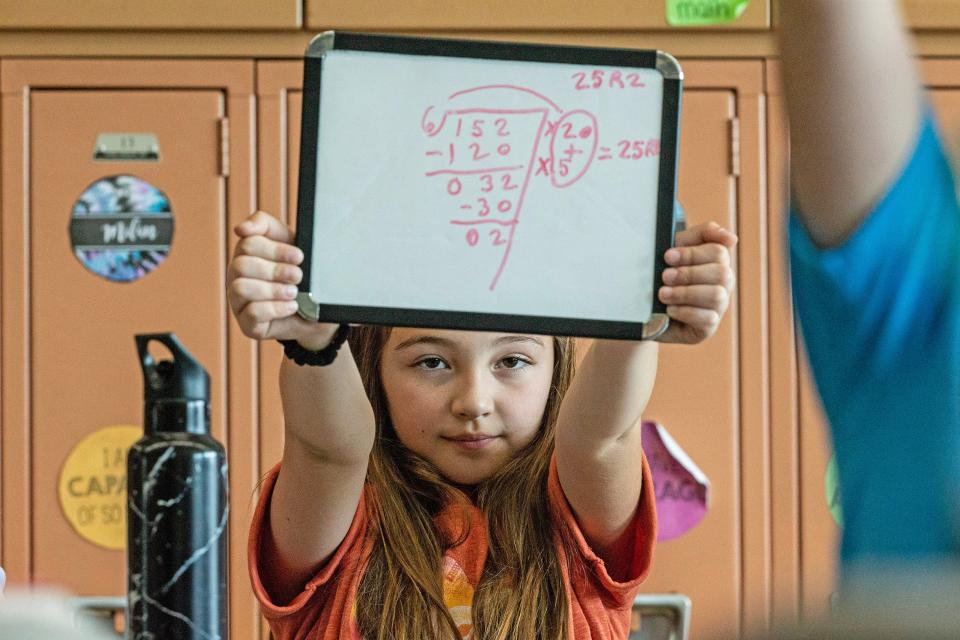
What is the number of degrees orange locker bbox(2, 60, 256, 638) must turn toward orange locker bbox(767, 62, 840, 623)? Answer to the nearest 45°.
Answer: approximately 90° to its left

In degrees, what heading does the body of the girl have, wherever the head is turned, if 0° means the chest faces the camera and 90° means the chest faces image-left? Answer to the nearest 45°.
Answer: approximately 0°

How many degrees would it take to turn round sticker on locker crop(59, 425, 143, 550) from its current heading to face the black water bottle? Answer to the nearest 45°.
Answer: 0° — it already faces it

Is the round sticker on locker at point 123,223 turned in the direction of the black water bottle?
yes

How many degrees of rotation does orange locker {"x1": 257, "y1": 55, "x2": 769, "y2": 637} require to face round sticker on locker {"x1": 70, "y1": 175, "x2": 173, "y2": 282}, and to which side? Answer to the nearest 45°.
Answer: approximately 90° to its right
